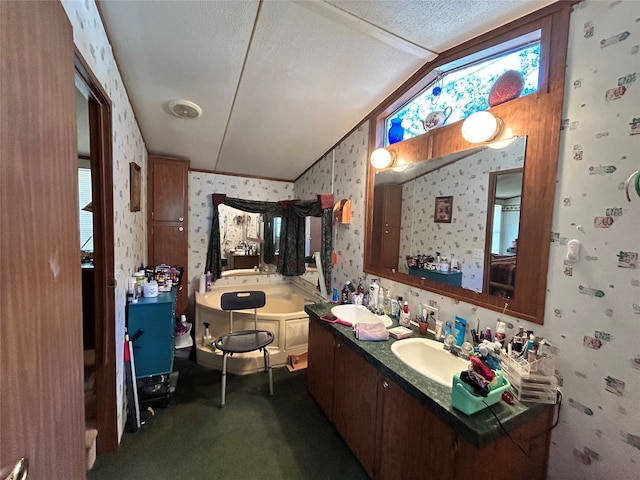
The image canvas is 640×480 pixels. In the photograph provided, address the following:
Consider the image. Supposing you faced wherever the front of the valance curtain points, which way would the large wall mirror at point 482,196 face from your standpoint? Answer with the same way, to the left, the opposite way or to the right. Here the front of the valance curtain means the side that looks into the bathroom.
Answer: to the right

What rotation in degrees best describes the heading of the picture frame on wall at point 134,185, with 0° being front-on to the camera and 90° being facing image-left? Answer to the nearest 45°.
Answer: approximately 270°

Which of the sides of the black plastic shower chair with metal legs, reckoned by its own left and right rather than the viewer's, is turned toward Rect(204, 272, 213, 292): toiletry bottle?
back

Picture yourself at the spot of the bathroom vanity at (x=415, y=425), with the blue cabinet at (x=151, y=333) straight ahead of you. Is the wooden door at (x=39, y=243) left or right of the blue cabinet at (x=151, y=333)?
left

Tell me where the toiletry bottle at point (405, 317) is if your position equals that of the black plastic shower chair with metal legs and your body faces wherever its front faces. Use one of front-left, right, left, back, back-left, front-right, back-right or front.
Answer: front-left

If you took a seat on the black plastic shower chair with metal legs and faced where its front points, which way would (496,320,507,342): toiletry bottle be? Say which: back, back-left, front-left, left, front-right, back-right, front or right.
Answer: front-left

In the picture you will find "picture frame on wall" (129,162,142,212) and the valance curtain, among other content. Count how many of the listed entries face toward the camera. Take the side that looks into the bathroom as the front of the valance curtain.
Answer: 1

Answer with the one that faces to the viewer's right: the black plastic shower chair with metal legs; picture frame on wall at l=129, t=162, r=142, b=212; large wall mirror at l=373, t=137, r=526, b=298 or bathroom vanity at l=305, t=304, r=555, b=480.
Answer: the picture frame on wall

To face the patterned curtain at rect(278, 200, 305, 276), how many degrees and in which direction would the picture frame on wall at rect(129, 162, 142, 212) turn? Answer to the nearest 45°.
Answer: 0° — it already faces it

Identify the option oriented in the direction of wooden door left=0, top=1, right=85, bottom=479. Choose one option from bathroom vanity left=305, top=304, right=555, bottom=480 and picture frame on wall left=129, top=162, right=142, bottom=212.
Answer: the bathroom vanity

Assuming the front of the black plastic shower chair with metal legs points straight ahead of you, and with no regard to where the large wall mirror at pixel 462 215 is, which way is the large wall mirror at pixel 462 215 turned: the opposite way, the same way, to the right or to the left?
to the right

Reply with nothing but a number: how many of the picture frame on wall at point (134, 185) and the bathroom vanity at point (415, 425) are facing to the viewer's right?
1

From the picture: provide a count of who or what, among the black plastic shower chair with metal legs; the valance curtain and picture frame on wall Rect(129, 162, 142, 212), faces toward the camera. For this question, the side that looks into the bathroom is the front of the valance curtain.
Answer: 2

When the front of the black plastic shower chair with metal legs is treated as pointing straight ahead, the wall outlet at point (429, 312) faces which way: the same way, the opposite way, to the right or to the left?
to the right
